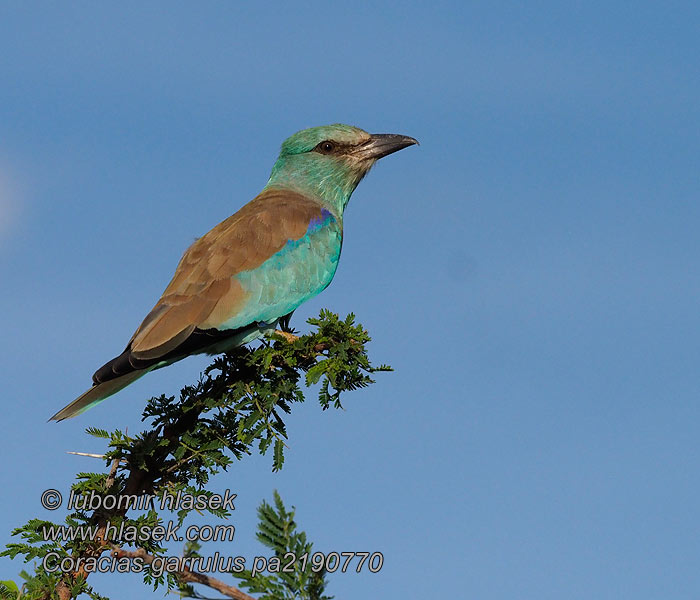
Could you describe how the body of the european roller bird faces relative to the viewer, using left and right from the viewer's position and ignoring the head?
facing to the right of the viewer
